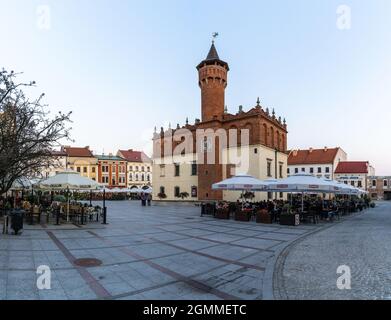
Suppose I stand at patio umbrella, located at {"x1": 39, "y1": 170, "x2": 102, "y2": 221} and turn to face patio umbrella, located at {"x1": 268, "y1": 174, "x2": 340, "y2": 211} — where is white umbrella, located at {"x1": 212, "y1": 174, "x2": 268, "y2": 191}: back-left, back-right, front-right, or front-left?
front-left
